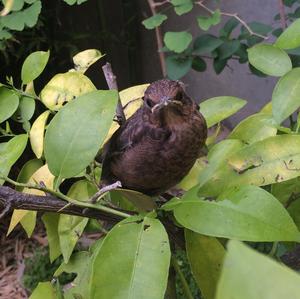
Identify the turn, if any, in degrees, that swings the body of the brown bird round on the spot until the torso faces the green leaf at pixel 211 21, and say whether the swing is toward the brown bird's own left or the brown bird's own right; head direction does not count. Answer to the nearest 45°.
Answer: approximately 135° to the brown bird's own left

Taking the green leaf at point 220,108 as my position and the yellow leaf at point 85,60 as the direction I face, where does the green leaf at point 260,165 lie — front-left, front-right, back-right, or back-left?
back-left

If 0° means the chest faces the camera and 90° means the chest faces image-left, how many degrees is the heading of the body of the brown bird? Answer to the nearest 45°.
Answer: approximately 315°
